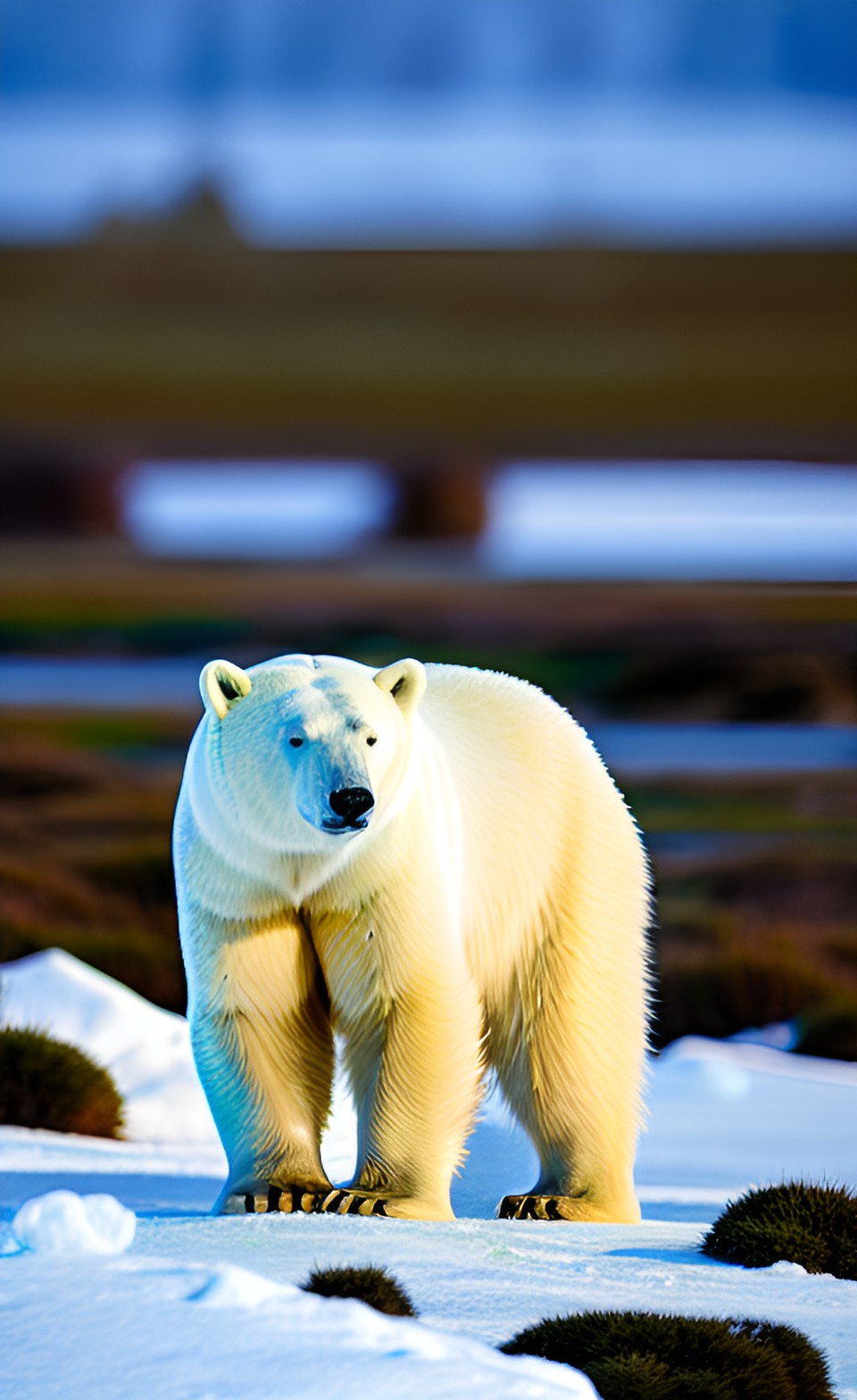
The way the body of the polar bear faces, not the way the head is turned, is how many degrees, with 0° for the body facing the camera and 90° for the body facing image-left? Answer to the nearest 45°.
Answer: approximately 45°

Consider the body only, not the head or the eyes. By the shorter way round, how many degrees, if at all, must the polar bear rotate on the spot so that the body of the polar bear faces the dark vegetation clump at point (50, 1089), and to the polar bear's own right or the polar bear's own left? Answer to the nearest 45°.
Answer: approximately 90° to the polar bear's own right

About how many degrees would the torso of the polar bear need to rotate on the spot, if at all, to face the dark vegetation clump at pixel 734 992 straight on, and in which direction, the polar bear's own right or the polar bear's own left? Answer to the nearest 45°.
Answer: approximately 135° to the polar bear's own right

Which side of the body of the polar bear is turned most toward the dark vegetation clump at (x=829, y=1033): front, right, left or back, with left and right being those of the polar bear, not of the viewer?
back

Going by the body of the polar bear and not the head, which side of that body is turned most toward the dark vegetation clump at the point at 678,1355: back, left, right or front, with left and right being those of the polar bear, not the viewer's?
left

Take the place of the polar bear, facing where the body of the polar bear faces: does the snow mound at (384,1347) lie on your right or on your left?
on your left
